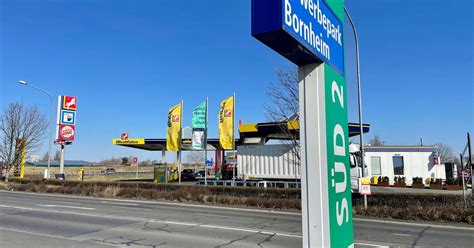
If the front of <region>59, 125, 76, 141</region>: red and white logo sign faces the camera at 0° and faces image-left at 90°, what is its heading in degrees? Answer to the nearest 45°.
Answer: approximately 0°

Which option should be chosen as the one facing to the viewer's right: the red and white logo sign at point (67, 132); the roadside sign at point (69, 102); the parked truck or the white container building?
the parked truck

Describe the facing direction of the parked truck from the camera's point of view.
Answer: facing to the right of the viewer

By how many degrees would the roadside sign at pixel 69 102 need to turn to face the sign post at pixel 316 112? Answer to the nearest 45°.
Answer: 0° — it already faces it

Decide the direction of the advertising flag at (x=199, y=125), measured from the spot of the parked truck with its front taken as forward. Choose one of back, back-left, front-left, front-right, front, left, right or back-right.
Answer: back

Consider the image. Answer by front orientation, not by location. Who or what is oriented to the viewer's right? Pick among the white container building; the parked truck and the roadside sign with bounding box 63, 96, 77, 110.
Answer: the parked truck

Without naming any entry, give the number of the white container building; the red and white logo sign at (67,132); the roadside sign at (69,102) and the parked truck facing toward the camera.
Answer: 3

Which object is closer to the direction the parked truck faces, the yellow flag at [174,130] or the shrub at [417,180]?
the shrub

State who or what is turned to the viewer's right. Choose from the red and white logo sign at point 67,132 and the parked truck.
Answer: the parked truck

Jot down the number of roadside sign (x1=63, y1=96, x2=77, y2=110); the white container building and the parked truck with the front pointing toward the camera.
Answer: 2

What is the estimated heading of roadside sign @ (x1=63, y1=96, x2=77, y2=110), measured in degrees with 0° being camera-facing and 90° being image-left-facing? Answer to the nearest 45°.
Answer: approximately 0°
